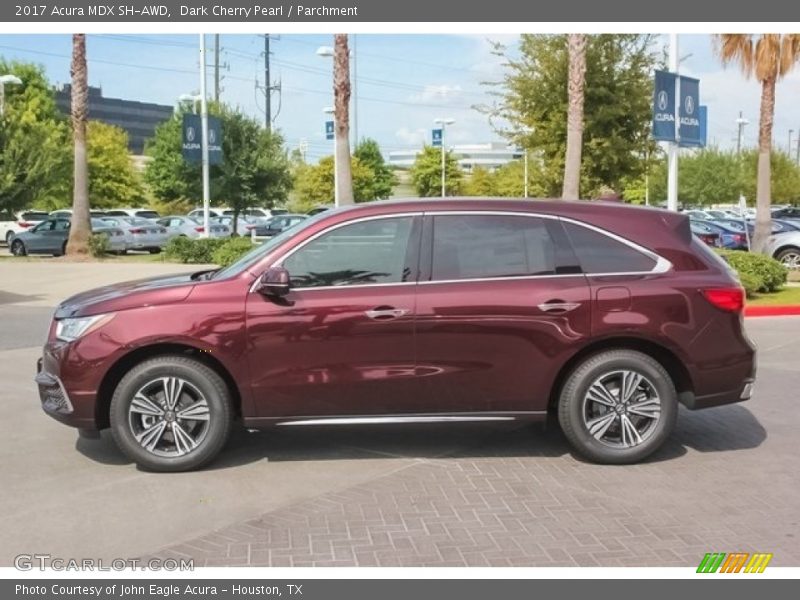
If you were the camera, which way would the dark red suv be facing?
facing to the left of the viewer

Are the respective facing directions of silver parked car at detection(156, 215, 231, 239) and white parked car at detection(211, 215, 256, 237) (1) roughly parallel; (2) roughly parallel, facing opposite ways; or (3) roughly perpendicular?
roughly parallel

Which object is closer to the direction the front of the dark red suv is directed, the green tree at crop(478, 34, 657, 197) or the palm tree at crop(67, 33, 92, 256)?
the palm tree

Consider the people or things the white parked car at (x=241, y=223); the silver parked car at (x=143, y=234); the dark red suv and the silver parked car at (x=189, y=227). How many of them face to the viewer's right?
0

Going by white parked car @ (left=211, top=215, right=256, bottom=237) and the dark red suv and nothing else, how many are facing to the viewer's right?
0

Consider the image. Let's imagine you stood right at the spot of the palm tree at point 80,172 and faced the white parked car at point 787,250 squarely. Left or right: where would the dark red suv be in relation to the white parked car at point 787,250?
right

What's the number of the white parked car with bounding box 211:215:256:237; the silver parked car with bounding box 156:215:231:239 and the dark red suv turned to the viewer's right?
0

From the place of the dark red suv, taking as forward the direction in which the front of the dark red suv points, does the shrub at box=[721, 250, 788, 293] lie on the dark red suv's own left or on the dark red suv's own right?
on the dark red suv's own right

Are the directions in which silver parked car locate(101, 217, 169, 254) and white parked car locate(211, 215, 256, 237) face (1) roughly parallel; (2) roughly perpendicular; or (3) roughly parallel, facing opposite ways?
roughly parallel

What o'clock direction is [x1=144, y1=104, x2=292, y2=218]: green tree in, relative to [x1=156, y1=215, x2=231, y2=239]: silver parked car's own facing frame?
The green tree is roughly at 7 o'clock from the silver parked car.

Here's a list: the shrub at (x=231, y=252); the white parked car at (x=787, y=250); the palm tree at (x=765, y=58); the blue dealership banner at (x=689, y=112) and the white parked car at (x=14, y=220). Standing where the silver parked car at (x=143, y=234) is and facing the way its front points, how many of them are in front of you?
1
